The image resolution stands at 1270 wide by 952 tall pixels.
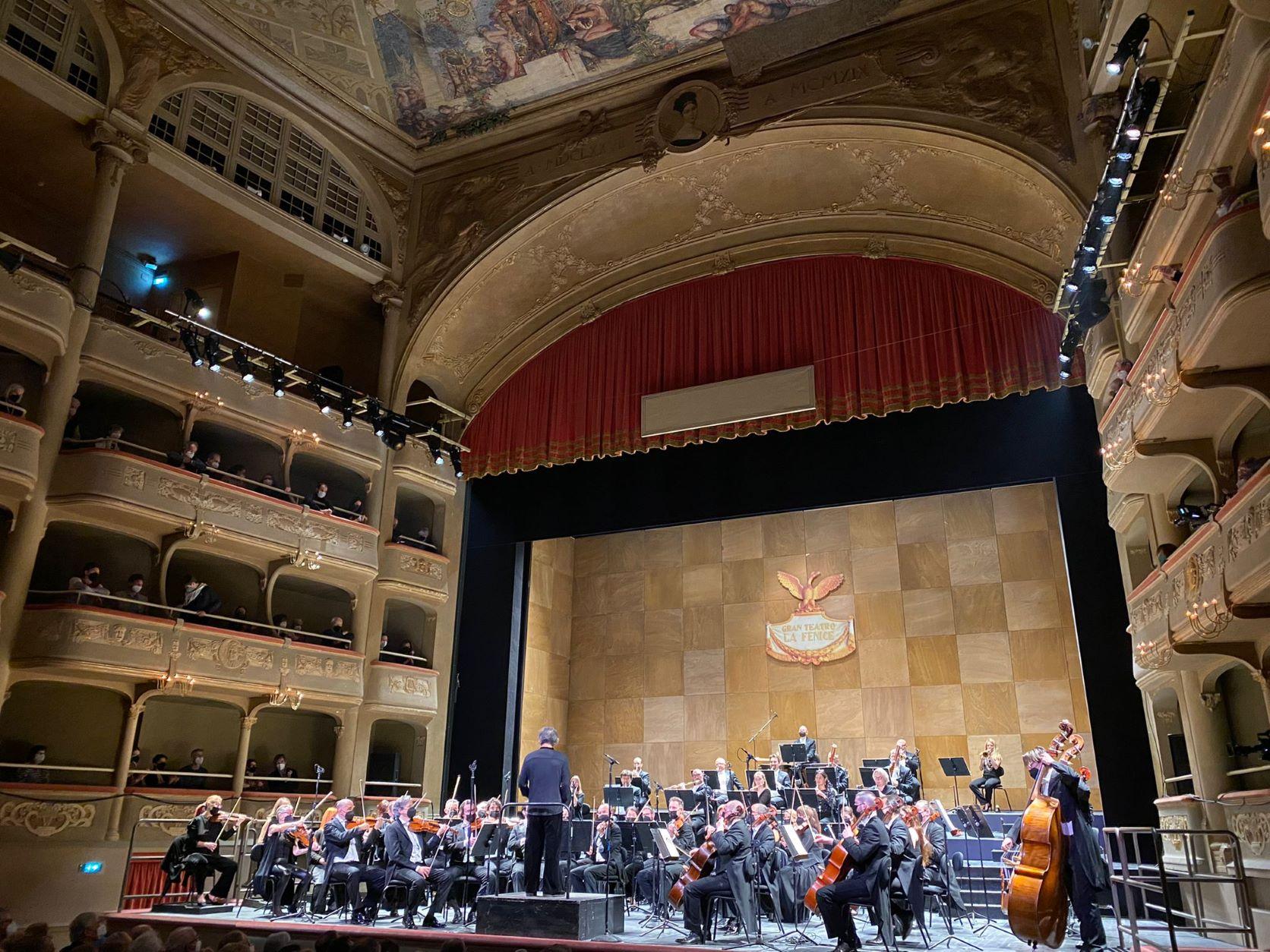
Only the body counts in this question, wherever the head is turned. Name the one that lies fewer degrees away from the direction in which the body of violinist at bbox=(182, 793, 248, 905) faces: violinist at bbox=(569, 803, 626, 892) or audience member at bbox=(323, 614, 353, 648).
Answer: the violinist

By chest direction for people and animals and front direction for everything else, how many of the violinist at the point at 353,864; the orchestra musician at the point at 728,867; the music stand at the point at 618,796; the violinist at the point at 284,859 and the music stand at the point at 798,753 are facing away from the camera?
2

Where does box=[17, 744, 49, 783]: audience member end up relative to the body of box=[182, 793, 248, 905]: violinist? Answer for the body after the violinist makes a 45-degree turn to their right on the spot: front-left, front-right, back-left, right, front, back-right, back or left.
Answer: back-right

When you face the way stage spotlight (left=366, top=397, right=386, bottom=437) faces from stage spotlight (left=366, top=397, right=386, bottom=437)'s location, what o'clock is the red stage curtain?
The red stage curtain is roughly at 11 o'clock from the stage spotlight.

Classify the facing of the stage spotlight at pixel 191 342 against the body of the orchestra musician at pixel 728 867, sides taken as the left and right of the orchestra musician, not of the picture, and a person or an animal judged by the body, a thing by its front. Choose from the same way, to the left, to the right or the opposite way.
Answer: the opposite way

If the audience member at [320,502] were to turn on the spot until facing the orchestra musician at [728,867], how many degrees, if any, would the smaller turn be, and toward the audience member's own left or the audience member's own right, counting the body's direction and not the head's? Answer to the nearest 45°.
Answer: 0° — they already face them

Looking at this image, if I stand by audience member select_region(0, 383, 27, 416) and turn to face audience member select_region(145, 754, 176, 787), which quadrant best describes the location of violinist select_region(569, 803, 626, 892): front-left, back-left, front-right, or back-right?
front-right

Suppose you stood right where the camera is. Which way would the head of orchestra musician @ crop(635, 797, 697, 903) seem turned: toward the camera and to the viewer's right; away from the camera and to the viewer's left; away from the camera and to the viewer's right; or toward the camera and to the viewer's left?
toward the camera and to the viewer's left

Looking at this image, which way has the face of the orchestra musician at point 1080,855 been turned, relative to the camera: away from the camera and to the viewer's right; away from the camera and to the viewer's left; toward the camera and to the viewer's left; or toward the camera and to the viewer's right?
toward the camera and to the viewer's left

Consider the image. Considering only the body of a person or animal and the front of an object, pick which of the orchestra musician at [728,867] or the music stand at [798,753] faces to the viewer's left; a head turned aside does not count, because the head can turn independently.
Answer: the orchestra musician

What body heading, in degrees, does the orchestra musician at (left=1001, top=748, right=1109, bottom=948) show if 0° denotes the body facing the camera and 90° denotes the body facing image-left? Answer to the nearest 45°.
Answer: approximately 90°

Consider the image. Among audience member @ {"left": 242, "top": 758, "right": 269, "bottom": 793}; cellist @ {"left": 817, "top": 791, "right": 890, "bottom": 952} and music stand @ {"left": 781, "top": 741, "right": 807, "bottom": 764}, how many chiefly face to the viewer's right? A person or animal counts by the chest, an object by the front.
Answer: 1

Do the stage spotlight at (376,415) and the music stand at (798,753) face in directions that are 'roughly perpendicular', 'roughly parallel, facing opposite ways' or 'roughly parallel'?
roughly perpendicular

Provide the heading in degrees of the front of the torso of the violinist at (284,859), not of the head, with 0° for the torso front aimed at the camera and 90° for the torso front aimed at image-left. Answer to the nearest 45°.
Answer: approximately 315°

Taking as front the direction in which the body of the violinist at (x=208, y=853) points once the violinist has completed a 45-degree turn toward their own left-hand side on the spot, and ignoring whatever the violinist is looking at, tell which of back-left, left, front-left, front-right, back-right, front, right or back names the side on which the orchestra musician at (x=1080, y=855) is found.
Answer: front-right

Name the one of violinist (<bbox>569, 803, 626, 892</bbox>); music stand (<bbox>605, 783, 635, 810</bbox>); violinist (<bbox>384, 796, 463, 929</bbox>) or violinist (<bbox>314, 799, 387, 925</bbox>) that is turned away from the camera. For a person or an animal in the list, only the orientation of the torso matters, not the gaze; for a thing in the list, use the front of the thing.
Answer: the music stand

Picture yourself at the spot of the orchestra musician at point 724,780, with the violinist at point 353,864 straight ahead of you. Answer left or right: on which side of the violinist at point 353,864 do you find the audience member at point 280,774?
right
